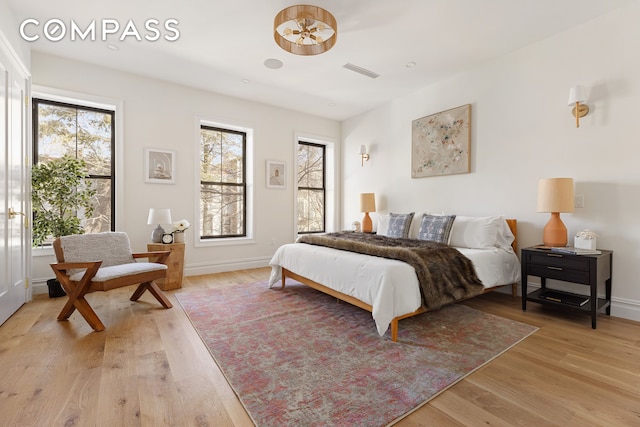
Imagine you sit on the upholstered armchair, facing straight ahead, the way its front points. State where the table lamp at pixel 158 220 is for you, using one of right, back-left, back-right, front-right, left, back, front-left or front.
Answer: left

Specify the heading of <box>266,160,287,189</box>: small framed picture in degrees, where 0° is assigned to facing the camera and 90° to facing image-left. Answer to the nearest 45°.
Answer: approximately 315°

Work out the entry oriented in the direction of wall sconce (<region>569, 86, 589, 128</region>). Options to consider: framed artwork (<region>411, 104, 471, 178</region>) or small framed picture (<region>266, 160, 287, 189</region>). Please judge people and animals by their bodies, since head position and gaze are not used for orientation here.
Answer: the small framed picture

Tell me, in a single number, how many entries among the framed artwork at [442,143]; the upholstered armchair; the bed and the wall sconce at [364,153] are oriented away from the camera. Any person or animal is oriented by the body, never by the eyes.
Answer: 0

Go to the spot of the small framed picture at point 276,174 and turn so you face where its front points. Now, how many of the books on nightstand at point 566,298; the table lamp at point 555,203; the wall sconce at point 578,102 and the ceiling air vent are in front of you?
4

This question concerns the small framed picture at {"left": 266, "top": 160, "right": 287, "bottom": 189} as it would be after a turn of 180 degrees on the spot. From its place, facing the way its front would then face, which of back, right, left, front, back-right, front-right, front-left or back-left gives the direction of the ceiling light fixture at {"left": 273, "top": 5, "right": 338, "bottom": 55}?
back-left

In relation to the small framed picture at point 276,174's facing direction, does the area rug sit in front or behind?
in front

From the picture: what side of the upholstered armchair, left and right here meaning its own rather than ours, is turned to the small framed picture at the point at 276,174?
left

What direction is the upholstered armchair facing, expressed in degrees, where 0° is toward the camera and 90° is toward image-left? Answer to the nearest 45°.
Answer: approximately 315°

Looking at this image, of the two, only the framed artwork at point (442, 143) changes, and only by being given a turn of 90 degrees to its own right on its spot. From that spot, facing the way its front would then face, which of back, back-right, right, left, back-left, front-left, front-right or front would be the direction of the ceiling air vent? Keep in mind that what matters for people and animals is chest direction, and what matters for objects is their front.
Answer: left

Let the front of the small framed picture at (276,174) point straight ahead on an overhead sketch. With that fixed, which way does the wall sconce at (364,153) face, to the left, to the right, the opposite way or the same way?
to the right

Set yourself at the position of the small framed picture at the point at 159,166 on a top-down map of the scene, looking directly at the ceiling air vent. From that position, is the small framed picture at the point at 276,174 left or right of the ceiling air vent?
left

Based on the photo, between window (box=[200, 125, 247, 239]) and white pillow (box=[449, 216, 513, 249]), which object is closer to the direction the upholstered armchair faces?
the white pillow

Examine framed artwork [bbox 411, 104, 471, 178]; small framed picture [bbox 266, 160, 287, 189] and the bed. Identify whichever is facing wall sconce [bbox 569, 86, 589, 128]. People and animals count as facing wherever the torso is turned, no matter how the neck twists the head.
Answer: the small framed picture

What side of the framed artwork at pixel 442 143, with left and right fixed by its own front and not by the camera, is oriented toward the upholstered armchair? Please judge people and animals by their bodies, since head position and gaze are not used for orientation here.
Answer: front

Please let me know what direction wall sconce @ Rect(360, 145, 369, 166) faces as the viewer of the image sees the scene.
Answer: facing the viewer and to the left of the viewer

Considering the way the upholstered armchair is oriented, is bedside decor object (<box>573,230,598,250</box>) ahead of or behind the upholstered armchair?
ahead

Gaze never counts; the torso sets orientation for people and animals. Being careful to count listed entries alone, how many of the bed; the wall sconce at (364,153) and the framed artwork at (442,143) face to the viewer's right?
0

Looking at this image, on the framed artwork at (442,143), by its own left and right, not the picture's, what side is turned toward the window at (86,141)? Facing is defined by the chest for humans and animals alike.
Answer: front

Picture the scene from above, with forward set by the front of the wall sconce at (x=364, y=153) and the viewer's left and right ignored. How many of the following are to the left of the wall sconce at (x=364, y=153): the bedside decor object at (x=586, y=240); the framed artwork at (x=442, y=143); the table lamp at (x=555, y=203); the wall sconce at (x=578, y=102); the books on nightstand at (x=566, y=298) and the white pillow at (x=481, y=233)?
6

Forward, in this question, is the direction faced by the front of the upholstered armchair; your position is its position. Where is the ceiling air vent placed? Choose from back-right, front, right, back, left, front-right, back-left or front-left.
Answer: front-left

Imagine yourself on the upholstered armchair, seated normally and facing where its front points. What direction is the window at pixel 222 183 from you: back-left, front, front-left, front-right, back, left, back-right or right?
left
